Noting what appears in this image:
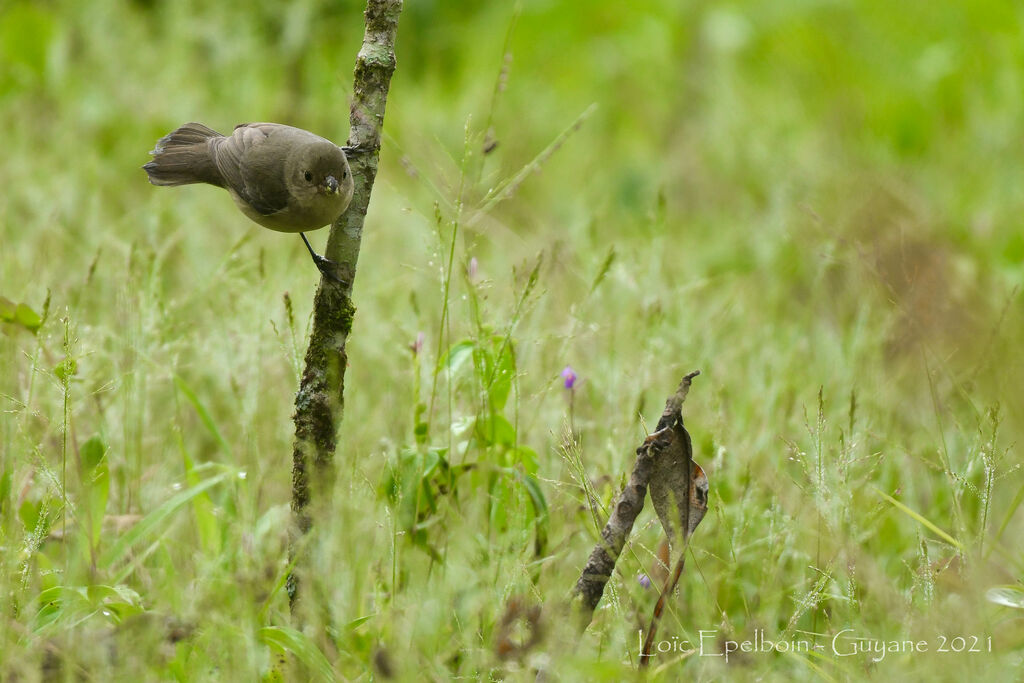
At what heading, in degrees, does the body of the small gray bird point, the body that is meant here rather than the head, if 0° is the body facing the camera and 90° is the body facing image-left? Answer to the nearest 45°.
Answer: approximately 315°
